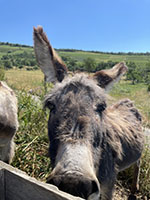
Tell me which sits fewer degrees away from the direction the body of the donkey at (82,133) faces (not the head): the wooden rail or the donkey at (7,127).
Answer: the wooden rail

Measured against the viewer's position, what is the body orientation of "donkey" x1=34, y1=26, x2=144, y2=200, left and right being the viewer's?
facing the viewer and to the left of the viewer

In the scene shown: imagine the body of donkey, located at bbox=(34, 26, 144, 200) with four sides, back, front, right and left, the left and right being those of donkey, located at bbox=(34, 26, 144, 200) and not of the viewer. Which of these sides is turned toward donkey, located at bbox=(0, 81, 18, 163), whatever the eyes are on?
right
